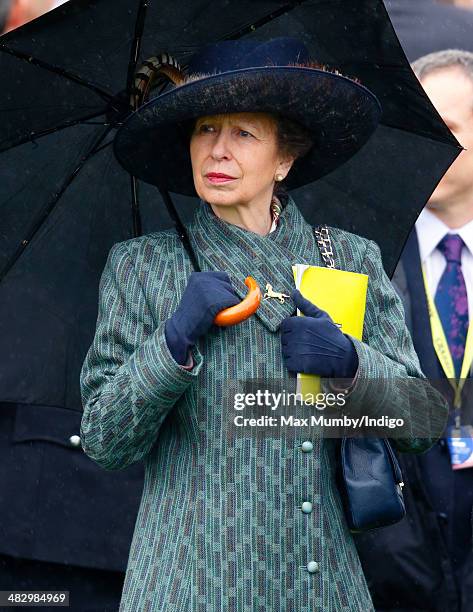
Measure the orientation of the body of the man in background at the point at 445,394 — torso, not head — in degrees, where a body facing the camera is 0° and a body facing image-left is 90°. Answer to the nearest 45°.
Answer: approximately 0°

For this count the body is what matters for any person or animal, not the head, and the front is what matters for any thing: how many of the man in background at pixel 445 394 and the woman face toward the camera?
2

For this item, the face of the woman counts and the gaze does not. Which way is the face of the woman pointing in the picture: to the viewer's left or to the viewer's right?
to the viewer's left
